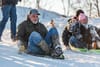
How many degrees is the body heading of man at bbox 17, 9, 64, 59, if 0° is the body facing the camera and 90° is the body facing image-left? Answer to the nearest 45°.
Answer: approximately 315°

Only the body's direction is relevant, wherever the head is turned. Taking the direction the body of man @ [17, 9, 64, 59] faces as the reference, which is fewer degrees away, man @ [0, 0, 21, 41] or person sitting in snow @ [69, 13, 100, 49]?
the person sitting in snow

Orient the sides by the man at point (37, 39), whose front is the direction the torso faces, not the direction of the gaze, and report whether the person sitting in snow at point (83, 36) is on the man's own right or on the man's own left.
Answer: on the man's own left
